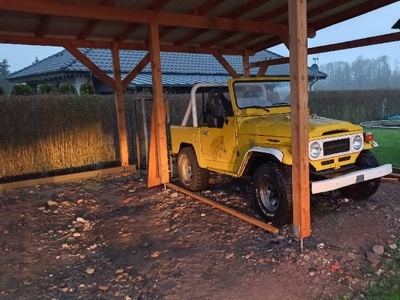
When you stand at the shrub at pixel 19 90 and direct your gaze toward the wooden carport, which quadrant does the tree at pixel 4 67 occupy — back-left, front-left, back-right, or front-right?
back-left

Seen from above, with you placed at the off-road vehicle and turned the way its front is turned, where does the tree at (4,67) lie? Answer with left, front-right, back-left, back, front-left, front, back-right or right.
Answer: back

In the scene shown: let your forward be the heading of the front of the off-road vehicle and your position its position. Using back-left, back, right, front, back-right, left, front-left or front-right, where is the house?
back

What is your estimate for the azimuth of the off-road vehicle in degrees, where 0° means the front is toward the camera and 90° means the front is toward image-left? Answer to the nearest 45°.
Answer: approximately 315°

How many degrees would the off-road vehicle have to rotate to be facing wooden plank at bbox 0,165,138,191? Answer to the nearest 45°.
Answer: approximately 180°

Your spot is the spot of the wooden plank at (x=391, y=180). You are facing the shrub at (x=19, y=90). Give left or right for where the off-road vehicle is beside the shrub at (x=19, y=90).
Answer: left

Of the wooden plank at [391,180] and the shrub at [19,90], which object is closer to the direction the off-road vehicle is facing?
the wooden plank

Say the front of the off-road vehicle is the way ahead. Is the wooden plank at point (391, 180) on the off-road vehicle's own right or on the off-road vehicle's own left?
on the off-road vehicle's own left

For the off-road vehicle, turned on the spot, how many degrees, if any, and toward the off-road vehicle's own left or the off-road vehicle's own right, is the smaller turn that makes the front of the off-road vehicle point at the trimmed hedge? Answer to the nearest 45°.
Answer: approximately 180°

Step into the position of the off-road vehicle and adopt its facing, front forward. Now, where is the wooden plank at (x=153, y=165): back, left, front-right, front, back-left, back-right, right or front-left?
back

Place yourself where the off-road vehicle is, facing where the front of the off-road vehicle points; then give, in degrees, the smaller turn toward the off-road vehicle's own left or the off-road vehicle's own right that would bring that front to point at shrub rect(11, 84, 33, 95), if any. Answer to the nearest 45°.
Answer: approximately 180°
